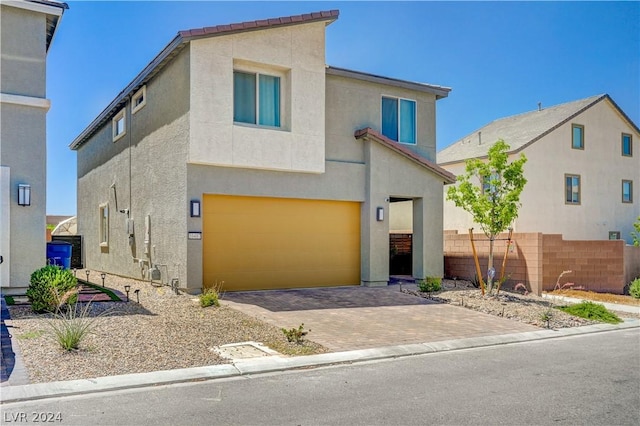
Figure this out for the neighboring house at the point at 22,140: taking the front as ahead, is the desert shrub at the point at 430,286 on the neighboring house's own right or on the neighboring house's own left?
on the neighboring house's own left

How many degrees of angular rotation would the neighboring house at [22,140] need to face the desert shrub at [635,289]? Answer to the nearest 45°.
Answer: approximately 90° to its left

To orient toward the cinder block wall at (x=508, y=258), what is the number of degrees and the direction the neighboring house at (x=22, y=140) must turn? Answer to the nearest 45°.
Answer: approximately 90° to its left

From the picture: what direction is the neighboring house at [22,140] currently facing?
toward the camera

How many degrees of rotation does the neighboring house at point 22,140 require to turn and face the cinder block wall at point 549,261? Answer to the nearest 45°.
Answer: approximately 90° to its left

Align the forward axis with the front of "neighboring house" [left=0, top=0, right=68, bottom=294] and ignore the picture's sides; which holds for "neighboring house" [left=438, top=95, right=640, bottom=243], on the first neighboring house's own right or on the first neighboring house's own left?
on the first neighboring house's own left
